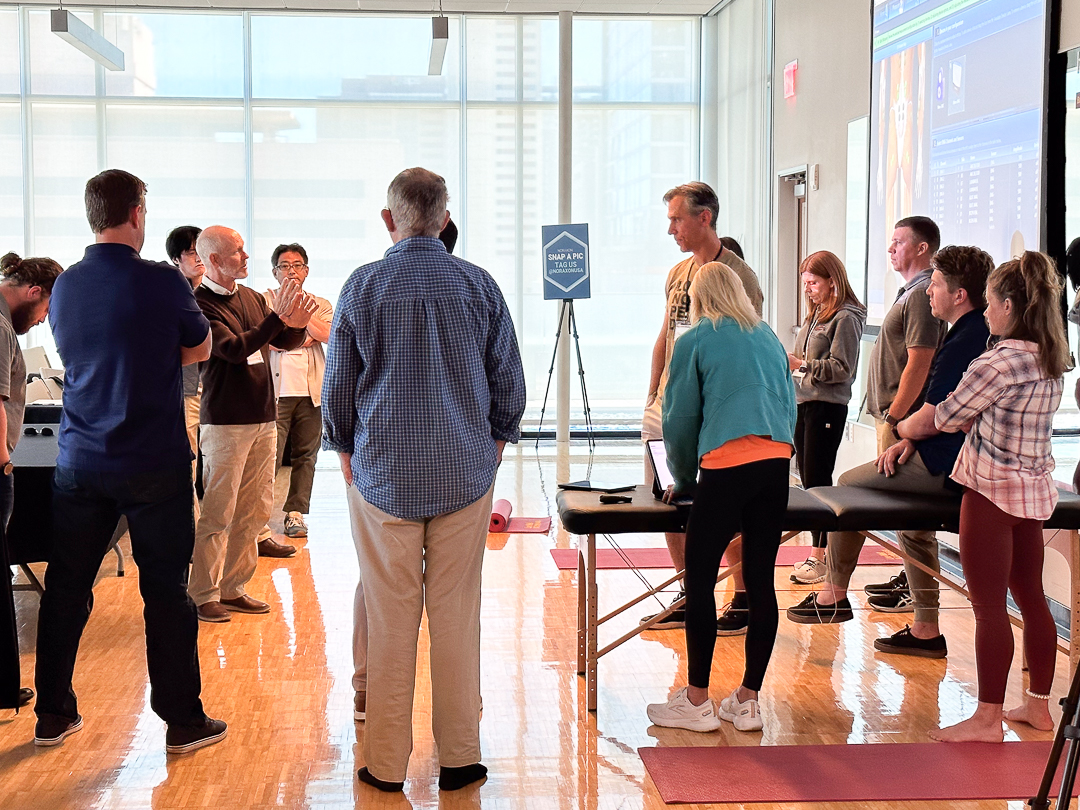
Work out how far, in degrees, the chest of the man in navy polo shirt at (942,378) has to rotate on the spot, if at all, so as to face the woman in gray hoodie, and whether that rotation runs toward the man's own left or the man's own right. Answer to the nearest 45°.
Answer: approximately 90° to the man's own right

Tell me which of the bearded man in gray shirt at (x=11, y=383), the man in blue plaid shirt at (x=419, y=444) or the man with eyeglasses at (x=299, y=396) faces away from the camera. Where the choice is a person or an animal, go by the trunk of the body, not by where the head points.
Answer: the man in blue plaid shirt

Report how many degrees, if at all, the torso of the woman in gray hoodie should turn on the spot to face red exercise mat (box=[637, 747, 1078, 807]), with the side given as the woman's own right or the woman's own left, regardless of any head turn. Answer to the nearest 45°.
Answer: approximately 45° to the woman's own left

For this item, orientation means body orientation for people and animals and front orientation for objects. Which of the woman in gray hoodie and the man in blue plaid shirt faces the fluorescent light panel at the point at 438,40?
the man in blue plaid shirt

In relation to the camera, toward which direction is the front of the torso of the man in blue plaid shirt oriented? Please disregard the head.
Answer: away from the camera

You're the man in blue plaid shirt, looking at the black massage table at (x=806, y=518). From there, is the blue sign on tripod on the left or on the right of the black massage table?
left

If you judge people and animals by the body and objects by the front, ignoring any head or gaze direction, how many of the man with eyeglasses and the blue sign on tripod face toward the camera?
2

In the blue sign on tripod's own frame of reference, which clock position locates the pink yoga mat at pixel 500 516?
The pink yoga mat is roughly at 12 o'clock from the blue sign on tripod.

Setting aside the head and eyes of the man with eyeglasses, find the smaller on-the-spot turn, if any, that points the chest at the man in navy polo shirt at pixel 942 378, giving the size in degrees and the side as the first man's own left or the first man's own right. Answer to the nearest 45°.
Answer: approximately 45° to the first man's own left
